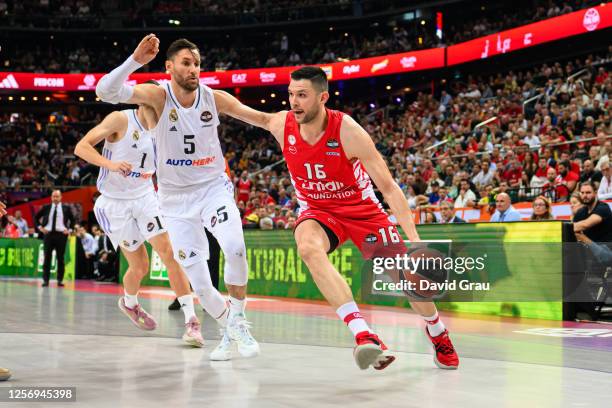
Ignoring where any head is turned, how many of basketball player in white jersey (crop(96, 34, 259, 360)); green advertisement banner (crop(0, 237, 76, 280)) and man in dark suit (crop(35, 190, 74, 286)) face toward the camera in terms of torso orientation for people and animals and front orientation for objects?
3

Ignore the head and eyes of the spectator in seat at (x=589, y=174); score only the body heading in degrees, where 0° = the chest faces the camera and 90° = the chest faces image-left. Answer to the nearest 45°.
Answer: approximately 45°

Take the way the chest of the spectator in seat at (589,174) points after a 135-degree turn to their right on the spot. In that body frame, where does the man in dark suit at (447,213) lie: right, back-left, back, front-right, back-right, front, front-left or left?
back-left

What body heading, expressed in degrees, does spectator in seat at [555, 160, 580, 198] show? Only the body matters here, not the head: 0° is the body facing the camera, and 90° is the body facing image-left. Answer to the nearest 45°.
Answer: approximately 45°

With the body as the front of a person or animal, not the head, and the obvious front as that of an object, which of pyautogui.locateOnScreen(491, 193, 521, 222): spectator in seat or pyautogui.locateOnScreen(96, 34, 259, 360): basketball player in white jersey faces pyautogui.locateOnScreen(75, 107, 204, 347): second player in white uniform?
the spectator in seat

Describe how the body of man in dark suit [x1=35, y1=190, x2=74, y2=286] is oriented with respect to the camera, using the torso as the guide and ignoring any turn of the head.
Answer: toward the camera

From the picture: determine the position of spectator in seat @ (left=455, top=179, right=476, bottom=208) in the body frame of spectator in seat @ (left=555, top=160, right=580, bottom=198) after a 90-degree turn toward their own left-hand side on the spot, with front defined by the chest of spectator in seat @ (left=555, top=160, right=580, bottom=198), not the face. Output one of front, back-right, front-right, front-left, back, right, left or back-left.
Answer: back-right

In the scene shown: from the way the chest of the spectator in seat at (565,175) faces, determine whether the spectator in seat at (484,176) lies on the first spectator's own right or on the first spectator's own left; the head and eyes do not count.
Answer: on the first spectator's own right

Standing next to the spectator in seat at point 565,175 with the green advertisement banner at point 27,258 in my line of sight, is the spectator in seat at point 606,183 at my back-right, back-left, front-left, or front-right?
back-left

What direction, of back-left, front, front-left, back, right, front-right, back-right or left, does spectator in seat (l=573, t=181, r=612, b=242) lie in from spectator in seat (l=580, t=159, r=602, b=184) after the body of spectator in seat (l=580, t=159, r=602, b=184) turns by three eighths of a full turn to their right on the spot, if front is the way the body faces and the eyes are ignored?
back

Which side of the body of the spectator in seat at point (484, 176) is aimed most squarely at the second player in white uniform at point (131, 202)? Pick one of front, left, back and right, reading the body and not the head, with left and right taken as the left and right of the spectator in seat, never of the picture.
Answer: front

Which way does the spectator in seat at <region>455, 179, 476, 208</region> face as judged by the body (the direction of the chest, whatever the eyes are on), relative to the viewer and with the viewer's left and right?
facing the viewer and to the left of the viewer

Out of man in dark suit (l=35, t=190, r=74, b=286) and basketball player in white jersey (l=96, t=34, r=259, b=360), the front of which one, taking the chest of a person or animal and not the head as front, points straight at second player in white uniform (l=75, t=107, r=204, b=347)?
the man in dark suit
